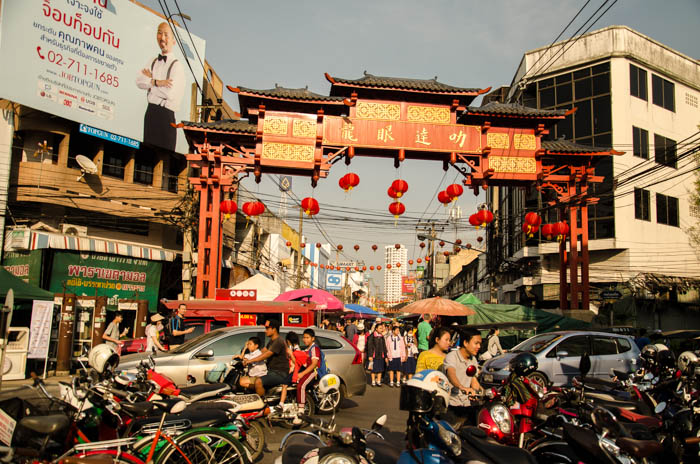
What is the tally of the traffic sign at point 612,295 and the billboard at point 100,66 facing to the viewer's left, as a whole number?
0

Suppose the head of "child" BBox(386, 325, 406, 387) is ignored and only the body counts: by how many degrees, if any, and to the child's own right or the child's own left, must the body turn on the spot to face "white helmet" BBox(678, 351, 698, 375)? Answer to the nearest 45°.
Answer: approximately 45° to the child's own left

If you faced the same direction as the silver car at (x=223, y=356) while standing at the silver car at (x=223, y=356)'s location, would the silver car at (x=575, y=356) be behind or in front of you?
behind

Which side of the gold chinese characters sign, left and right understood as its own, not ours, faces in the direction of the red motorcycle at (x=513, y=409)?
front

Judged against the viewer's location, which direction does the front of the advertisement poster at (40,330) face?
facing the viewer

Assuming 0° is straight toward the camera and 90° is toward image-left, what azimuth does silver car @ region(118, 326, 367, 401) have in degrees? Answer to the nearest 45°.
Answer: approximately 90°

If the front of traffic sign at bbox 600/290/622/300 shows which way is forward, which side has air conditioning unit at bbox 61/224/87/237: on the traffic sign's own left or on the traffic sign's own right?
on the traffic sign's own right

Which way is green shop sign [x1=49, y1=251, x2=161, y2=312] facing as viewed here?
toward the camera

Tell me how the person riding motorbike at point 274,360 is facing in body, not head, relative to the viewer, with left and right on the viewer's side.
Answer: facing to the left of the viewer

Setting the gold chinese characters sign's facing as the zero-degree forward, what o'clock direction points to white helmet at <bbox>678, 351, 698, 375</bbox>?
The white helmet is roughly at 11 o'clock from the gold chinese characters sign.

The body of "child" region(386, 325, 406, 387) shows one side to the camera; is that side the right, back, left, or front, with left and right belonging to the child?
front

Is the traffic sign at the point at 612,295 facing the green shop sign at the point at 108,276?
no

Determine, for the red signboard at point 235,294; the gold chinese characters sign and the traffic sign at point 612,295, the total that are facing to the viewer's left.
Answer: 0

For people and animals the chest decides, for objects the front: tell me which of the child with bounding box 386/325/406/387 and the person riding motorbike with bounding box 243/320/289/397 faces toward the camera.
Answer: the child
